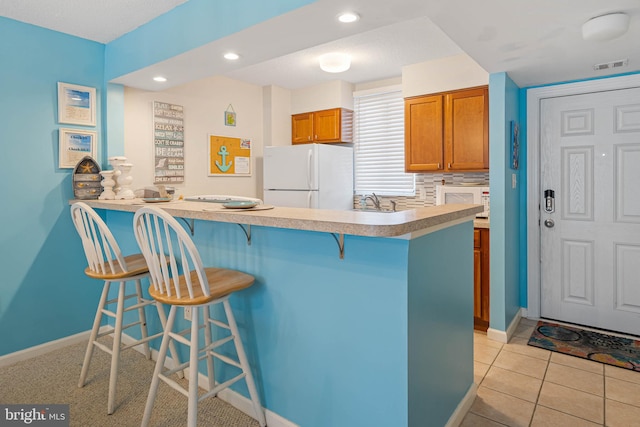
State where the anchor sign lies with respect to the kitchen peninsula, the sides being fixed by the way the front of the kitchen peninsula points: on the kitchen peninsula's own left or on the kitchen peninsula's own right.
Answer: on the kitchen peninsula's own right

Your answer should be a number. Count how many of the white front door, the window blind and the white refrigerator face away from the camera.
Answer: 0

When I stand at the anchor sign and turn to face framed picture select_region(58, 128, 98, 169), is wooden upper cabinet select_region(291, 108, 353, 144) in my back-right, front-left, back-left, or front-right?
back-left

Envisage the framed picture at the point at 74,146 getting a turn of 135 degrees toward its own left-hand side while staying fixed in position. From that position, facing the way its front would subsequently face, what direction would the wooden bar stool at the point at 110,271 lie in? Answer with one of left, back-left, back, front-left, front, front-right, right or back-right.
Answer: back

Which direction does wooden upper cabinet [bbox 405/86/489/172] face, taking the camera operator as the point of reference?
facing the viewer and to the left of the viewer

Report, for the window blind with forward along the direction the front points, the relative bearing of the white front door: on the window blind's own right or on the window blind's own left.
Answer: on the window blind's own left

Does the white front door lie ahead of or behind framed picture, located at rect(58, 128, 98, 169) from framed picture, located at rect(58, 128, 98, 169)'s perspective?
ahead

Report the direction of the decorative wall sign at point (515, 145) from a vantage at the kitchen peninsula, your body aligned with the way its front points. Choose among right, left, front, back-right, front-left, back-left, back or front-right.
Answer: back

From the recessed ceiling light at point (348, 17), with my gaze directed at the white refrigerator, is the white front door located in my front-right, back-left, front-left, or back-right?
front-right

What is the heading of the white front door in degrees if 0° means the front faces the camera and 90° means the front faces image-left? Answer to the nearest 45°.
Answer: approximately 45°

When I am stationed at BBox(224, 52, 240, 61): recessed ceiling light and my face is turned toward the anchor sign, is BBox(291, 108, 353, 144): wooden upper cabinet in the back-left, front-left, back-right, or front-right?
front-right

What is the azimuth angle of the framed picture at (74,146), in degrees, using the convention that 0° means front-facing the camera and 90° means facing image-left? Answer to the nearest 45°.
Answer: approximately 315°
